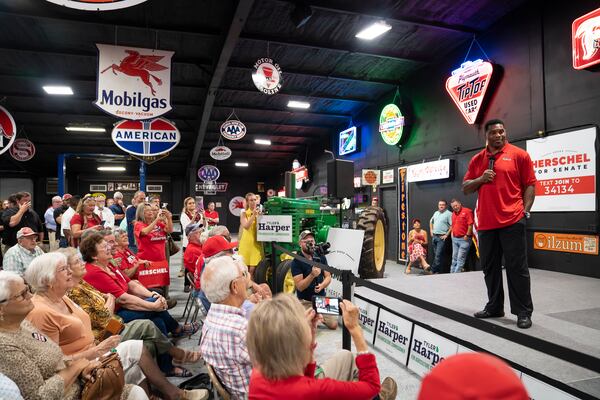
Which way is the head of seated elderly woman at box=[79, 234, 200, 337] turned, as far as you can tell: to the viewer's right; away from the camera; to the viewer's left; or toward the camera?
to the viewer's right

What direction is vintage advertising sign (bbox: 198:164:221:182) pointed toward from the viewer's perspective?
toward the camera

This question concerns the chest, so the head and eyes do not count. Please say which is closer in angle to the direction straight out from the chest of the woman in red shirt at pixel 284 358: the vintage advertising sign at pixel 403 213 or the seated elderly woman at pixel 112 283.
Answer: the vintage advertising sign

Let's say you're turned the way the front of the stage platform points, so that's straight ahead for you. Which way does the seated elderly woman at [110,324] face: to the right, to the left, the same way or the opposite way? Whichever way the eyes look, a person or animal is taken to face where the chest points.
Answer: the opposite way

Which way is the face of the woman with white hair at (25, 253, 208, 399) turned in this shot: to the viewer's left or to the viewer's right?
to the viewer's right

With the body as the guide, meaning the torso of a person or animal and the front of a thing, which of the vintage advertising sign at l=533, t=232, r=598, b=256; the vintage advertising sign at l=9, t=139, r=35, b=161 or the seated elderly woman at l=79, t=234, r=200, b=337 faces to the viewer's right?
the seated elderly woman

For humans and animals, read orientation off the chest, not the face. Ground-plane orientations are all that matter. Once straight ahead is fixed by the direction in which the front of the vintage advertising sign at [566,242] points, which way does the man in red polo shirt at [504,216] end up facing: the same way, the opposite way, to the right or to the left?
the same way

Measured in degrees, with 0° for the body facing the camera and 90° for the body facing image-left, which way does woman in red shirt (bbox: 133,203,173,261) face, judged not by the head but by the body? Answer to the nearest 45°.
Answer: approximately 315°

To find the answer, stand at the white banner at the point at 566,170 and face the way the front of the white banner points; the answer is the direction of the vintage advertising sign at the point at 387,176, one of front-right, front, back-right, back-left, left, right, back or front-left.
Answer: right

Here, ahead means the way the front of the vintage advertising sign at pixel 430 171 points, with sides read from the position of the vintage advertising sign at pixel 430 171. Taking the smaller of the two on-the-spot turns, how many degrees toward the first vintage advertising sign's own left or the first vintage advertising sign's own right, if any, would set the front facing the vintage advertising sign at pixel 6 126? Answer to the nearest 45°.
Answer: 0° — it already faces it

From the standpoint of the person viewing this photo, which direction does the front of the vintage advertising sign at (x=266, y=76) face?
facing the viewer

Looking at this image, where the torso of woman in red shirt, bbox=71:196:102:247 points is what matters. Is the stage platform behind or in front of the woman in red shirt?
in front

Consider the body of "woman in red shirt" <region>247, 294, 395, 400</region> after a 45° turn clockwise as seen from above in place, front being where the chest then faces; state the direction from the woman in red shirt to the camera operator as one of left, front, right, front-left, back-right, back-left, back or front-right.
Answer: left

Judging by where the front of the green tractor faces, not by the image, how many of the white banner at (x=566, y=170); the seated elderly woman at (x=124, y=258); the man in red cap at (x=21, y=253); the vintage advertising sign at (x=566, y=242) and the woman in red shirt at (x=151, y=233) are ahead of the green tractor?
3
